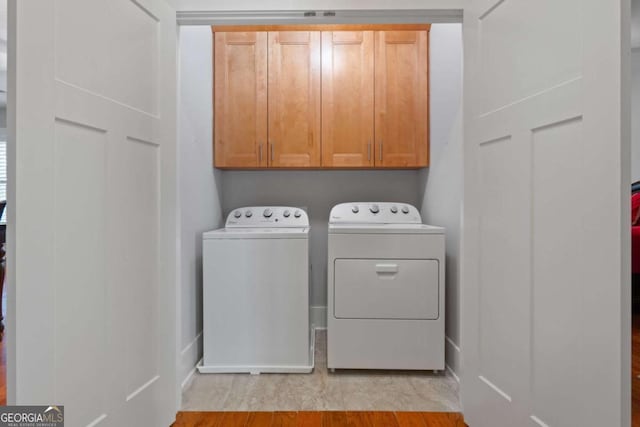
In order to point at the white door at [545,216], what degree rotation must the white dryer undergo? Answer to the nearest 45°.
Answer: approximately 45° to its left

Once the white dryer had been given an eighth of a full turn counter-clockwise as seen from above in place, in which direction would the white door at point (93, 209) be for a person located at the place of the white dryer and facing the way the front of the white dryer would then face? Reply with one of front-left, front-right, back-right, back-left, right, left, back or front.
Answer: right

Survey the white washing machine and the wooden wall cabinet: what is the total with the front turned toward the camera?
2

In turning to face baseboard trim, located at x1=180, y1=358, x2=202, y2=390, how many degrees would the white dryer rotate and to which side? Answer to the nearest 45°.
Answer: approximately 90° to its right

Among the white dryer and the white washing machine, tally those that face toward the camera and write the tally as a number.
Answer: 2

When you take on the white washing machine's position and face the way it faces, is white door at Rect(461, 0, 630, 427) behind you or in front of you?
in front

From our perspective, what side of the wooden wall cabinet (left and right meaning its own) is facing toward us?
front

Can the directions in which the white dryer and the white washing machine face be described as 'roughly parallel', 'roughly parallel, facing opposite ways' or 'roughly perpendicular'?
roughly parallel

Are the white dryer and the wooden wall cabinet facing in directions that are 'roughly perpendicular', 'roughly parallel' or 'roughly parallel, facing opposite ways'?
roughly parallel

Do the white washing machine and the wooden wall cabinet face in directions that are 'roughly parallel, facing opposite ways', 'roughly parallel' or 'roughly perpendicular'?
roughly parallel

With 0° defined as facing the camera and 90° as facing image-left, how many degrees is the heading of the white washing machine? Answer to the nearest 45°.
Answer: approximately 0°

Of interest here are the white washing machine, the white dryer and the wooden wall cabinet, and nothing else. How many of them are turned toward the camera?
3

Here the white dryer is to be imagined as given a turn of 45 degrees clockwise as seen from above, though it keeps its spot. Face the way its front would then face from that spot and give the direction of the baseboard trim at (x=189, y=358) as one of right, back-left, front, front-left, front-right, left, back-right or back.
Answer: front-right

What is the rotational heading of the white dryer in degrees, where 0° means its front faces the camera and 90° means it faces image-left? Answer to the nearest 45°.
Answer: approximately 0°

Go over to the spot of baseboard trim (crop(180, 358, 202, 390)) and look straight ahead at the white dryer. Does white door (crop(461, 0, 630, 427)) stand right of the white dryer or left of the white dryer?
right
